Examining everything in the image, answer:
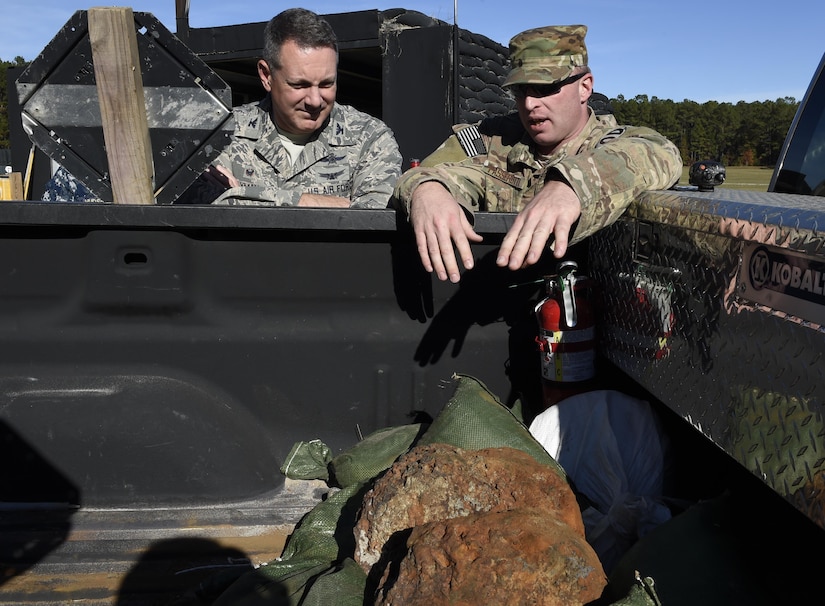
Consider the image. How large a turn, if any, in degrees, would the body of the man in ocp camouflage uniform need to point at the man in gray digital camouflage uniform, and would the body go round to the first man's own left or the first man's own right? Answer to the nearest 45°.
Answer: approximately 90° to the first man's own right

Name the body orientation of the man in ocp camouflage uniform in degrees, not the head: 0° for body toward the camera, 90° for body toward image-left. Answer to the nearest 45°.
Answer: approximately 45°

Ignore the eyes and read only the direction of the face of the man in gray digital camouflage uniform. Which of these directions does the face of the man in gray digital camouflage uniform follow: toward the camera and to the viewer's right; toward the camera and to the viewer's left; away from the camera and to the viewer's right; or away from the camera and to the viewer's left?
toward the camera and to the viewer's right

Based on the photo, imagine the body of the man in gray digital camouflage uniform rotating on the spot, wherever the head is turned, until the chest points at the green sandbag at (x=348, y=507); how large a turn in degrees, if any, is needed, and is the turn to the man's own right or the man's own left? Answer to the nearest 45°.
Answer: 0° — they already face it

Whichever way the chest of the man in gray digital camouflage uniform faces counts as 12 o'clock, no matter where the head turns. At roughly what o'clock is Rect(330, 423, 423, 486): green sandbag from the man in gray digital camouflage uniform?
The green sandbag is roughly at 12 o'clock from the man in gray digital camouflage uniform.

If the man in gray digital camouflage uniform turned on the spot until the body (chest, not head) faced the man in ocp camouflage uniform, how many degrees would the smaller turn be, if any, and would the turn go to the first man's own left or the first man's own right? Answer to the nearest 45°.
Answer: approximately 45° to the first man's own left

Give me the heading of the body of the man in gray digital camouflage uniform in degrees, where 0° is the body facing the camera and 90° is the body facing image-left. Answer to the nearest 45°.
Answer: approximately 0°
